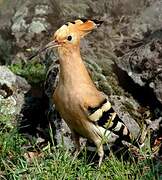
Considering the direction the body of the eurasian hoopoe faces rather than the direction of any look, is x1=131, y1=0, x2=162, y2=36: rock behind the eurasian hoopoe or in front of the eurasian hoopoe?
behind

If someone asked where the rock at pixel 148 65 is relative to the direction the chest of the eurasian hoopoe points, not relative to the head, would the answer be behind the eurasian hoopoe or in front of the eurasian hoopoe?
behind

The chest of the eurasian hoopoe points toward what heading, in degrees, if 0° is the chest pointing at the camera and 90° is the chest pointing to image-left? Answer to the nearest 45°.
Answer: approximately 45°
